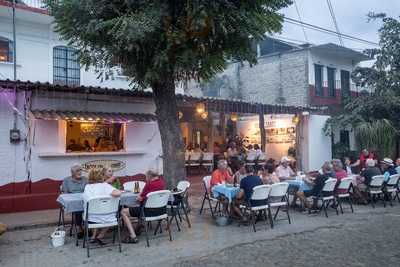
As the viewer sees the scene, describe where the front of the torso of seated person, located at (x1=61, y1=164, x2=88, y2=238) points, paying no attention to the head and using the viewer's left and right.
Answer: facing the viewer and to the right of the viewer

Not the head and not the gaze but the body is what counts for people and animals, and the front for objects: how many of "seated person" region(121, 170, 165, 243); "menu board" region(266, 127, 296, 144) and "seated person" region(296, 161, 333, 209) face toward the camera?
1

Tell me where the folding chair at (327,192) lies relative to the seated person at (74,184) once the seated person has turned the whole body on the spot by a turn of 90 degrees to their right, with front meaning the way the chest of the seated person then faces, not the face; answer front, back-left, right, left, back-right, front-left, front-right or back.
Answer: back-left

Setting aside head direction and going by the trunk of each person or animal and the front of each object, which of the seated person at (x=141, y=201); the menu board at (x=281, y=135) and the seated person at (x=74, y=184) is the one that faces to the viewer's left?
the seated person at (x=141, y=201)

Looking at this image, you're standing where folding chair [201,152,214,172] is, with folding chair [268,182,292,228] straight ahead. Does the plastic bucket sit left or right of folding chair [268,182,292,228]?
right

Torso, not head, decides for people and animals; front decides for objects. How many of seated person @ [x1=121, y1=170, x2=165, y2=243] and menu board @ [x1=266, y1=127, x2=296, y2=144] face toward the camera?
1

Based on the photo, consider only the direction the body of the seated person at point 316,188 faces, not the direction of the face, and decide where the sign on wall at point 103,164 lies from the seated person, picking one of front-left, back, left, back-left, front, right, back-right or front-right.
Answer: front

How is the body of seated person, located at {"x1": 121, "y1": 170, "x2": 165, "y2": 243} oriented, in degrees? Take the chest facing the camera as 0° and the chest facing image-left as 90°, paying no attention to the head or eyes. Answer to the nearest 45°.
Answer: approximately 90°

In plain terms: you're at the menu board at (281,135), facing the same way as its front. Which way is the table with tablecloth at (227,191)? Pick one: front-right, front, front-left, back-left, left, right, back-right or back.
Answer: front

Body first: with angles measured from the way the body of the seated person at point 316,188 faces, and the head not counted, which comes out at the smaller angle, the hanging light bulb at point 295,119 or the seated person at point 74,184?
the seated person

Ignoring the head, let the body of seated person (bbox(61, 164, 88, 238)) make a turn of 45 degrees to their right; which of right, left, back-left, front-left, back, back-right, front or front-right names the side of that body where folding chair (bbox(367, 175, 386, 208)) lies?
left

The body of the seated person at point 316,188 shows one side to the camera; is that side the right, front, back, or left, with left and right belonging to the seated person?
left

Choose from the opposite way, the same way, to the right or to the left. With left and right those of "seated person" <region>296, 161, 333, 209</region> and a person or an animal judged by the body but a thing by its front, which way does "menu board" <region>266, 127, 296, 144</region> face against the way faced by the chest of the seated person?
to the left

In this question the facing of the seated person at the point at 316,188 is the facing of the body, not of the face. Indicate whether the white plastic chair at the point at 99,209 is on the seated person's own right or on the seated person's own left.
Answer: on the seated person's own left

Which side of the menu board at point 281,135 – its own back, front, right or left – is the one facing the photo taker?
front

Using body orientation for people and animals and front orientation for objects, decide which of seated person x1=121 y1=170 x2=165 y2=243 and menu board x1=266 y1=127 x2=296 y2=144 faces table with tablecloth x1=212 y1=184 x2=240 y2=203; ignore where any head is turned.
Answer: the menu board

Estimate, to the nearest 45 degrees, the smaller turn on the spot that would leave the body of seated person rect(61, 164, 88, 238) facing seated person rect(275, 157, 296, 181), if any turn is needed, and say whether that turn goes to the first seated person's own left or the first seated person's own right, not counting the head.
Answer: approximately 45° to the first seated person's own left
